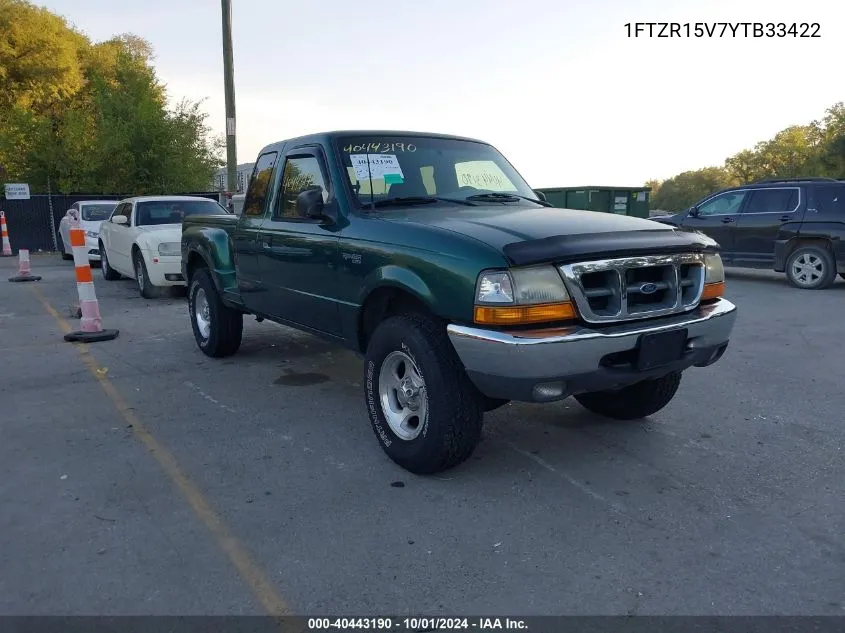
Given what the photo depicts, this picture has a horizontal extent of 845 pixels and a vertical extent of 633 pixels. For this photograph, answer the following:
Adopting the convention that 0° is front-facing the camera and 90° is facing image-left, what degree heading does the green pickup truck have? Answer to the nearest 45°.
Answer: approximately 315°

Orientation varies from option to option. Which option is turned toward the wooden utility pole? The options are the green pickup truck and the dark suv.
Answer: the dark suv

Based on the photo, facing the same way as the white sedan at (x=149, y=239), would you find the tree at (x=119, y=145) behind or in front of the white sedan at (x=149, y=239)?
behind

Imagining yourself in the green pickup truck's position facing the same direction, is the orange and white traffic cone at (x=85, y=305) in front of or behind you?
behind

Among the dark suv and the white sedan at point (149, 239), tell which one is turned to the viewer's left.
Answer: the dark suv

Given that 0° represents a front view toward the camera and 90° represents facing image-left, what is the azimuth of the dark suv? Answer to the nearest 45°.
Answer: approximately 90°

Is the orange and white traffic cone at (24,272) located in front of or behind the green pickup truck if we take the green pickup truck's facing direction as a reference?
behind
